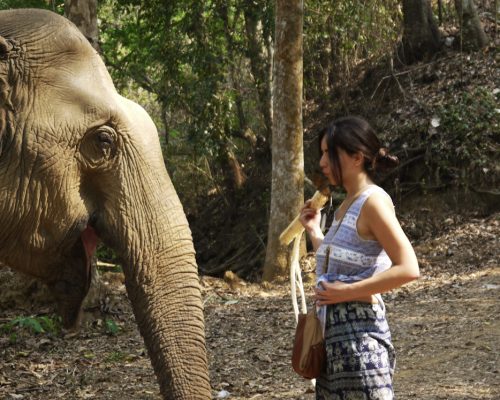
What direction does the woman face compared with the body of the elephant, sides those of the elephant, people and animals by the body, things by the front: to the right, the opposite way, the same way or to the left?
the opposite way

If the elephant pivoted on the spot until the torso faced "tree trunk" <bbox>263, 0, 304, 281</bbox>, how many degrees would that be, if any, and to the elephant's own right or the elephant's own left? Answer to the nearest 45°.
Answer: approximately 90° to the elephant's own left

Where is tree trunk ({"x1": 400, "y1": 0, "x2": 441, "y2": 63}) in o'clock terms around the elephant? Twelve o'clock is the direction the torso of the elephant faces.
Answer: The tree trunk is roughly at 10 o'clock from the elephant.

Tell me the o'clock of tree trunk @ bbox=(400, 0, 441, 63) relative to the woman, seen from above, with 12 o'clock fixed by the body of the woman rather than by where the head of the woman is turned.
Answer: The tree trunk is roughly at 3 o'clock from the woman.

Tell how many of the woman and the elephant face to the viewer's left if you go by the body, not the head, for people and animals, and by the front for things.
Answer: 1

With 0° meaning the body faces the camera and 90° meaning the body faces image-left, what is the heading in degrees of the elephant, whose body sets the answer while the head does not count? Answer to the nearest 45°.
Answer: approximately 270°

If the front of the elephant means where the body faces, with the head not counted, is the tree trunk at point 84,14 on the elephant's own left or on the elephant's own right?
on the elephant's own left

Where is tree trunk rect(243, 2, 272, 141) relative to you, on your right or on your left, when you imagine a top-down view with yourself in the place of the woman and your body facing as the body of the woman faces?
on your right

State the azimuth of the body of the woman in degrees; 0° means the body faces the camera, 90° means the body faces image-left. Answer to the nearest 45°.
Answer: approximately 90°
